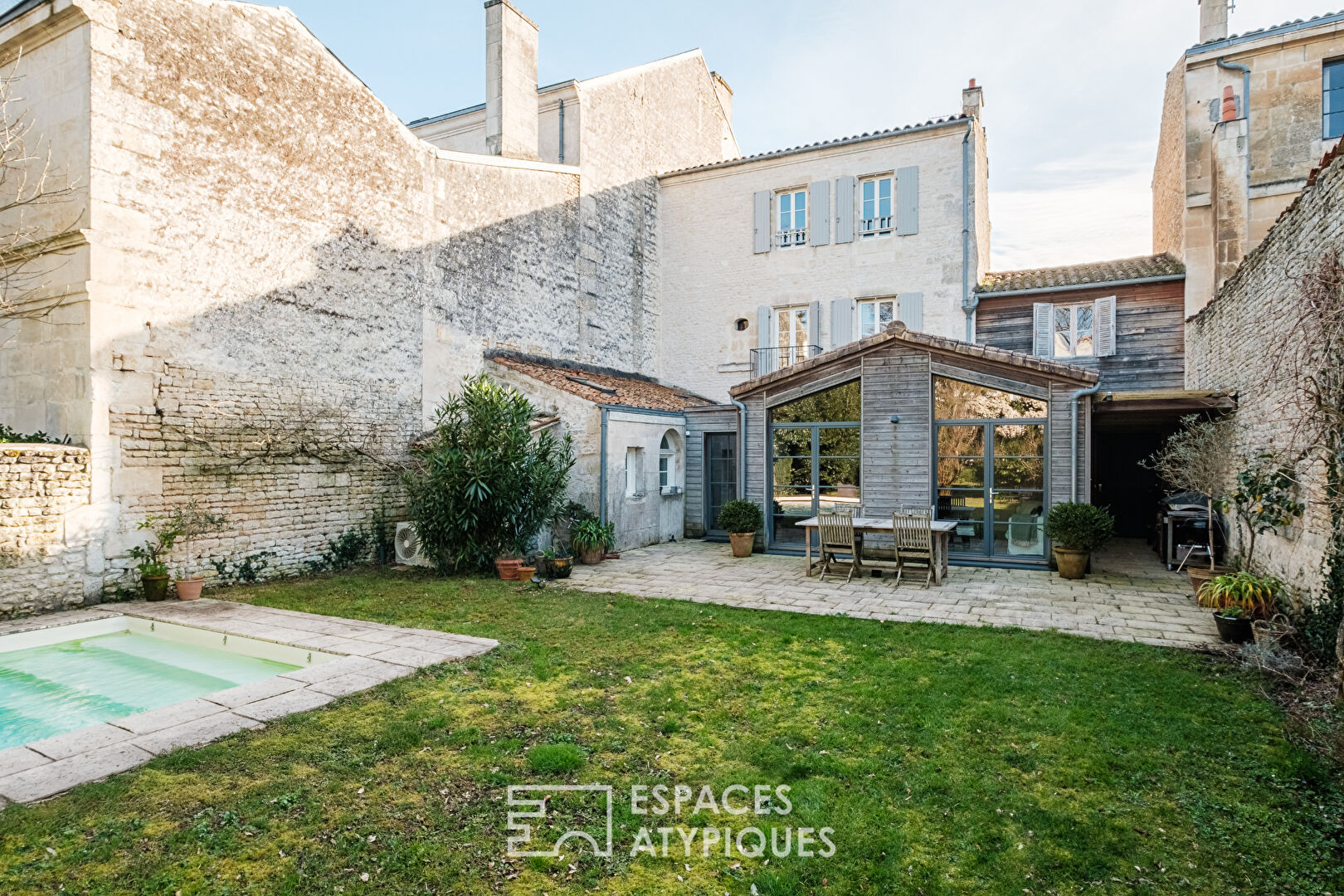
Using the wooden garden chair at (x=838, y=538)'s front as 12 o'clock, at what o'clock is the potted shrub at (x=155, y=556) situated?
The potted shrub is roughly at 8 o'clock from the wooden garden chair.

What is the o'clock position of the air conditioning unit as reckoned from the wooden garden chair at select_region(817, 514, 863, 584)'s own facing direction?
The air conditioning unit is roughly at 9 o'clock from the wooden garden chair.

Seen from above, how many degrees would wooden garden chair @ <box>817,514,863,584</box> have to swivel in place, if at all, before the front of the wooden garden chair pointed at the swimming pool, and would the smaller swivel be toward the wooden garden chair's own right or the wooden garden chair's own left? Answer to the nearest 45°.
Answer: approximately 135° to the wooden garden chair's own left

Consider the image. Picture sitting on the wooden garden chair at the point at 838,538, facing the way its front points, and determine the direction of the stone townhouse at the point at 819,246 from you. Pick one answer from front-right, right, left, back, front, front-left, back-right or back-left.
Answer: front

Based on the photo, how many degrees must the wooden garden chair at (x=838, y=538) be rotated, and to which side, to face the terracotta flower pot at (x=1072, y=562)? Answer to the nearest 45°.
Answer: approximately 90° to its right

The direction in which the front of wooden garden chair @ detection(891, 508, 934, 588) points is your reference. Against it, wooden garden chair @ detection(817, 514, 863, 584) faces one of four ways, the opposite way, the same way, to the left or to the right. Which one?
the same way

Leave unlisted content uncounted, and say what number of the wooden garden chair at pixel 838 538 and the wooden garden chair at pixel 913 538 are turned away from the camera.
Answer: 2

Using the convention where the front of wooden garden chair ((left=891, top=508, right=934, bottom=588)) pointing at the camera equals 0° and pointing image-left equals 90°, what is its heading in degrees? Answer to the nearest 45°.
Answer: approximately 180°

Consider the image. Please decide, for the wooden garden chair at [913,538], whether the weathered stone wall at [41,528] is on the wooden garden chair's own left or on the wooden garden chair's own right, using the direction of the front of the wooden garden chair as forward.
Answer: on the wooden garden chair's own left

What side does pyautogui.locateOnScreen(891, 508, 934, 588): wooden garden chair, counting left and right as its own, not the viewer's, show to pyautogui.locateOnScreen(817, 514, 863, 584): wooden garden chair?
left

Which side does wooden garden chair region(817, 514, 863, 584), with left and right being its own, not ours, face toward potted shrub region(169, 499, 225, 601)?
left

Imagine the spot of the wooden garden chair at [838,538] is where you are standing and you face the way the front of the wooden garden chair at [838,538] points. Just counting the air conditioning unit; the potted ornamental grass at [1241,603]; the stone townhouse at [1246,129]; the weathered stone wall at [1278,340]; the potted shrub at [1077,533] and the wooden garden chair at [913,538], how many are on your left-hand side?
1

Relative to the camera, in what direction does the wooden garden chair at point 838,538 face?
facing away from the viewer

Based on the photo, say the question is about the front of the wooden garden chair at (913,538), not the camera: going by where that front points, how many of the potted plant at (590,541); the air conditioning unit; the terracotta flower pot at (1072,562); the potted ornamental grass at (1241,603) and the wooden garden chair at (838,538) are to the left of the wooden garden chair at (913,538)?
3

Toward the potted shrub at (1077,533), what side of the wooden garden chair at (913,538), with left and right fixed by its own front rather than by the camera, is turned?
right
